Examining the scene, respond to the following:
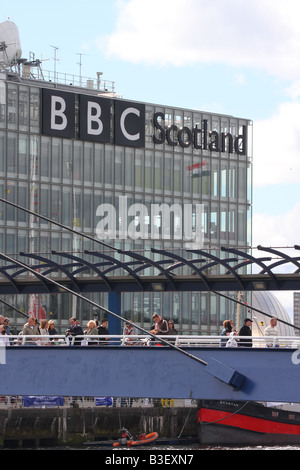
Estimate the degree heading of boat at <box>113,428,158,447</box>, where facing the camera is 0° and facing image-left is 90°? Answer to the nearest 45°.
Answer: approximately 270°

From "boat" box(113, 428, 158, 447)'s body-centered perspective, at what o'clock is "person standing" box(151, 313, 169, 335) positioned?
The person standing is roughly at 3 o'clock from the boat.

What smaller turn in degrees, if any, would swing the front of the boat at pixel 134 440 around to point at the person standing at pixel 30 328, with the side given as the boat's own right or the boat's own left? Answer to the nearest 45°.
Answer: approximately 90° to the boat's own right

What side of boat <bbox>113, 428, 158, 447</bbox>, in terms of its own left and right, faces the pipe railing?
right

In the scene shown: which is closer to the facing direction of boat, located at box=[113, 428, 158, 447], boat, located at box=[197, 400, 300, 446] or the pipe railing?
the boat
